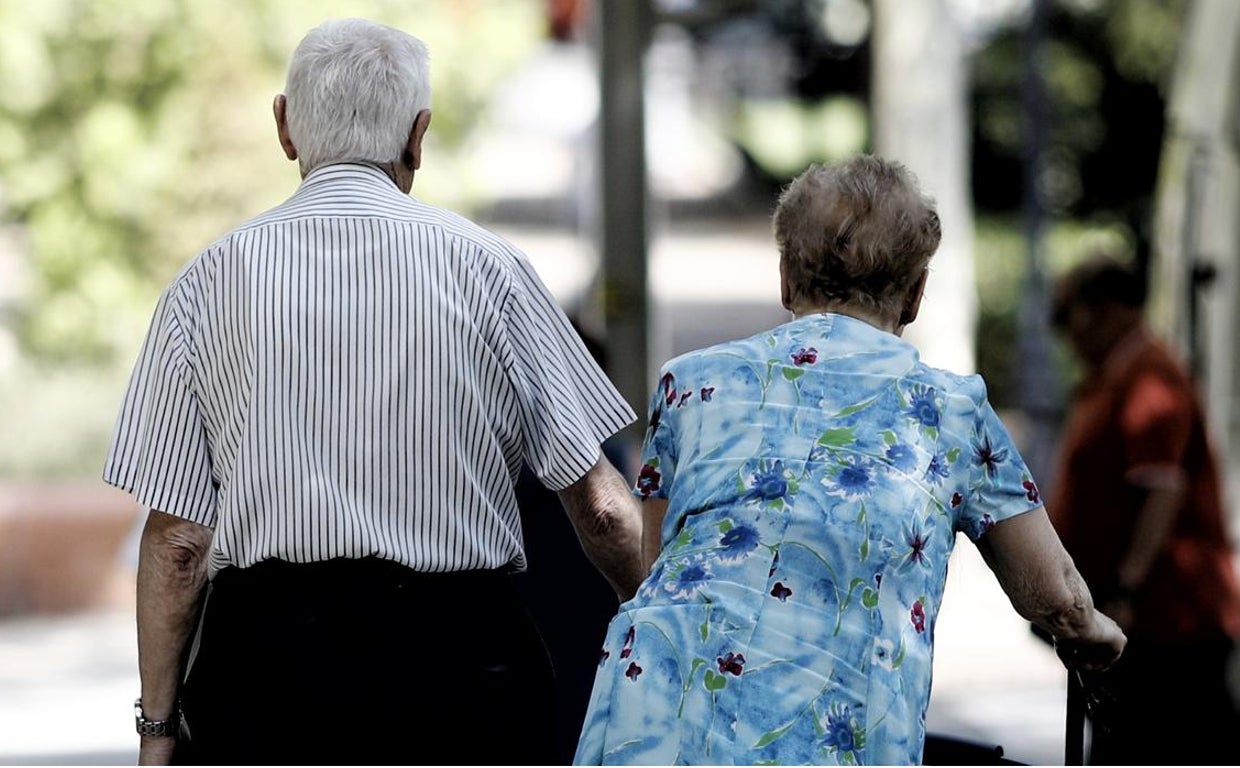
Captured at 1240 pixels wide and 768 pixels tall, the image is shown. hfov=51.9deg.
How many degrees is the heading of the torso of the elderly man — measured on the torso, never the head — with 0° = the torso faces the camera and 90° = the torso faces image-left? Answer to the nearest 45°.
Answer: approximately 180°

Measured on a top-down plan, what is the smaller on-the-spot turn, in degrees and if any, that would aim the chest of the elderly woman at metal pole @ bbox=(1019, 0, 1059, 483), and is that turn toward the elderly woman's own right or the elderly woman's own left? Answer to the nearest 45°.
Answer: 0° — they already face it

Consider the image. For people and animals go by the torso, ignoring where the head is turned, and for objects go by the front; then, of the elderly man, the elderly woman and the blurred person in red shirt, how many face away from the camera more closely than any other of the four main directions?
2

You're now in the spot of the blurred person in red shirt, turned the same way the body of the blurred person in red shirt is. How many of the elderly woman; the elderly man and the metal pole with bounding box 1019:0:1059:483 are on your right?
1

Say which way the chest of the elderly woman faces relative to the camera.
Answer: away from the camera

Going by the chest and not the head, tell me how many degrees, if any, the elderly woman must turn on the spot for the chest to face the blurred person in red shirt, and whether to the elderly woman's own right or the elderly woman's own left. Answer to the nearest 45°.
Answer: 0° — they already face them

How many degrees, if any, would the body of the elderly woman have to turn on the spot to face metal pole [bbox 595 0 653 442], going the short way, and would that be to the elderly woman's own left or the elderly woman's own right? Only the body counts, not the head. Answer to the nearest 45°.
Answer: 0° — they already face it

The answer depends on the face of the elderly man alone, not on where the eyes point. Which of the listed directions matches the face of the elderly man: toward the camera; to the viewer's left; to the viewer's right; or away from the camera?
away from the camera

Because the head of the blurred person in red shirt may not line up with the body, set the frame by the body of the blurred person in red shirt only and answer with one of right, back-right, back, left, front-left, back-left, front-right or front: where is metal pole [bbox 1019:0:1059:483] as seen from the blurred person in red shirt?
right

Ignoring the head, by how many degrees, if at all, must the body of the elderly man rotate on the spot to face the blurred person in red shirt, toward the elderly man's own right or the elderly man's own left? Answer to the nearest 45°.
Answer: approximately 45° to the elderly man's own right

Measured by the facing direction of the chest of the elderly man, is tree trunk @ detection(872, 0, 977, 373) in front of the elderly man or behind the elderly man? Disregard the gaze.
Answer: in front

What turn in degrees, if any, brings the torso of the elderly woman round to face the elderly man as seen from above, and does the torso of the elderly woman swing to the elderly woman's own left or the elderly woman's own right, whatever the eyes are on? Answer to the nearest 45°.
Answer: approximately 90° to the elderly woman's own left

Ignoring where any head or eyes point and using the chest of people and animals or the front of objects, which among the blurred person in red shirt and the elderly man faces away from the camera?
the elderly man

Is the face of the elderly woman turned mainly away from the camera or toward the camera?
away from the camera

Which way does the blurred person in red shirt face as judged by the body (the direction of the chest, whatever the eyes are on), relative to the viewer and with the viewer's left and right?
facing to the left of the viewer
